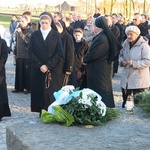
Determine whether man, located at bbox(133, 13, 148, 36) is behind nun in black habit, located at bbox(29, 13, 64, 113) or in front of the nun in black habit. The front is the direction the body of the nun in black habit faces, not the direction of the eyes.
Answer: behind

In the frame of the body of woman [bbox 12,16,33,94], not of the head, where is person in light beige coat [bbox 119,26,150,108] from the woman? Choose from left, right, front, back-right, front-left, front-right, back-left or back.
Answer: left

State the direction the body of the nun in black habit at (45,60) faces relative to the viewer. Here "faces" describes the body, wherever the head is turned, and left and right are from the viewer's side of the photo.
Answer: facing the viewer

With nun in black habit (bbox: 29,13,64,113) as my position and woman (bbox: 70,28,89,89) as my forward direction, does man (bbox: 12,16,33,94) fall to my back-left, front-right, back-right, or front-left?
front-left

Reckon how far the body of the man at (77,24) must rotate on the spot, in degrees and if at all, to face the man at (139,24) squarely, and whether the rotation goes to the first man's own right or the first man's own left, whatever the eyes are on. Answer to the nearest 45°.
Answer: approximately 45° to the first man's own left

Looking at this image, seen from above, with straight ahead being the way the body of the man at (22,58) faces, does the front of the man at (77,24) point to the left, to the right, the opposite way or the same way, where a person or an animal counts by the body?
the same way

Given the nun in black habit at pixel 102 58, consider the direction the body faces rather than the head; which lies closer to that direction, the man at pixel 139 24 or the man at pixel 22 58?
the man at pixel 22 58

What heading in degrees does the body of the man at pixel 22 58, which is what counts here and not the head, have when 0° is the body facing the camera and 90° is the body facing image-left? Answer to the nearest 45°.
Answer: approximately 45°

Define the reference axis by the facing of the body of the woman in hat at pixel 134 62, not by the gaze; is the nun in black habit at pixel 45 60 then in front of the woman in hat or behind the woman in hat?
in front
